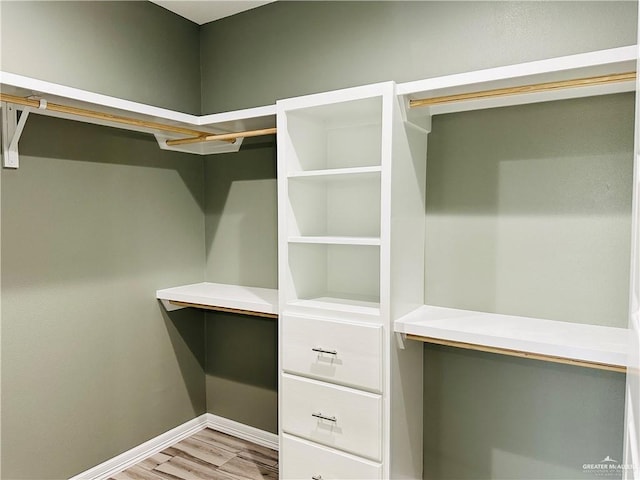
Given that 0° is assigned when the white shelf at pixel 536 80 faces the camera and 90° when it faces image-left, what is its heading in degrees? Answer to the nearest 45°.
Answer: approximately 45°

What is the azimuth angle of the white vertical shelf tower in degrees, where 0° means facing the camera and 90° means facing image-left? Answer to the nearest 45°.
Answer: approximately 45°

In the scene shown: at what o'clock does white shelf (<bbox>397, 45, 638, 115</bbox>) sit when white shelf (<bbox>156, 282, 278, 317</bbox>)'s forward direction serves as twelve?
white shelf (<bbox>397, 45, 638, 115</bbox>) is roughly at 9 o'clock from white shelf (<bbox>156, 282, 278, 317</bbox>).

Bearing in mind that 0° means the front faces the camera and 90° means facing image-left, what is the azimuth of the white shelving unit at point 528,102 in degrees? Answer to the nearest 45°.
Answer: approximately 45°

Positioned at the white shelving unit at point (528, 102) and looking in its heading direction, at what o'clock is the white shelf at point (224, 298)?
The white shelf is roughly at 2 o'clock from the white shelving unit.
